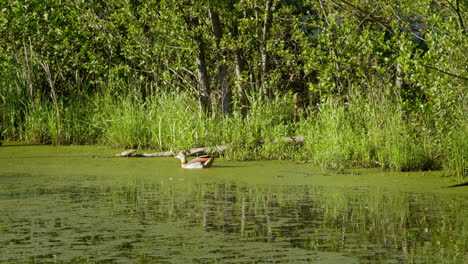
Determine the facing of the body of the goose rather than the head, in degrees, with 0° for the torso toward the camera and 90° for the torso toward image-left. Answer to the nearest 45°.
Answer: approximately 90°

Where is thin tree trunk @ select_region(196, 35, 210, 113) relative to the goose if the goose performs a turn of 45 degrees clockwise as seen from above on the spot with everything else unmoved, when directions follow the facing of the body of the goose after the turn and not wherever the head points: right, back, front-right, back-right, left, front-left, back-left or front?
front-right

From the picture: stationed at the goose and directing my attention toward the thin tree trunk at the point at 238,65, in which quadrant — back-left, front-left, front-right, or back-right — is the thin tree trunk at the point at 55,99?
front-left

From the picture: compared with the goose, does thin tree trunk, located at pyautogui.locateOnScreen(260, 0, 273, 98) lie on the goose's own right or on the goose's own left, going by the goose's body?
on the goose's own right

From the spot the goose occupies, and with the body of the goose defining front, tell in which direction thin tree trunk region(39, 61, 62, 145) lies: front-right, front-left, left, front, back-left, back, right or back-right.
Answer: front-right

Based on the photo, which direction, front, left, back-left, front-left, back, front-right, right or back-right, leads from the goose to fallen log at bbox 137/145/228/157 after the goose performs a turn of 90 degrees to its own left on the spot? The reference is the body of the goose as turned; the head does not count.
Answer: back

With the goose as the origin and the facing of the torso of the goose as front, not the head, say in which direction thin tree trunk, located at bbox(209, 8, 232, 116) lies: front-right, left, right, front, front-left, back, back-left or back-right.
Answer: right

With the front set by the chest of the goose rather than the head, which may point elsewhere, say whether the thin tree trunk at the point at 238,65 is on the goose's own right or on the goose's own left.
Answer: on the goose's own right

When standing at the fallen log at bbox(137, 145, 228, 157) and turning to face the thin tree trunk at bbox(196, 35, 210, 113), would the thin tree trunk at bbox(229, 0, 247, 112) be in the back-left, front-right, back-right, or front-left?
front-right
